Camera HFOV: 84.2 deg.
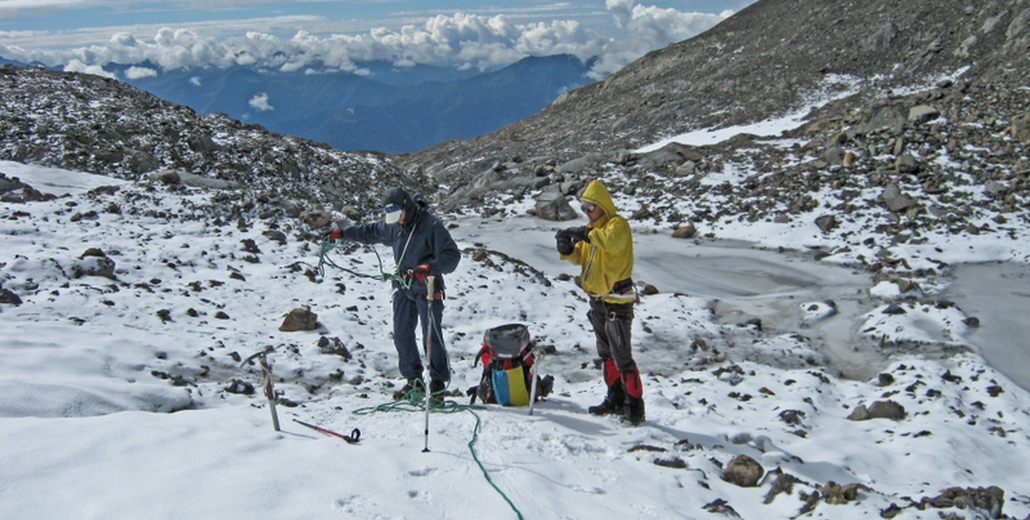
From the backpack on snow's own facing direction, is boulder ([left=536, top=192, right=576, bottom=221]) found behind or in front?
behind

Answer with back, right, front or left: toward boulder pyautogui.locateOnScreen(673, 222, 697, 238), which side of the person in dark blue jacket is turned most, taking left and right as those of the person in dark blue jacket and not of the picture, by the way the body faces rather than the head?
back

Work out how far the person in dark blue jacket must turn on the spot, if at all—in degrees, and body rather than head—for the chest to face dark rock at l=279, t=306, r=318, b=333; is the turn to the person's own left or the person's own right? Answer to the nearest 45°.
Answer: approximately 90° to the person's own right

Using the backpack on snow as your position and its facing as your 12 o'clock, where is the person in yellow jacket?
The person in yellow jacket is roughly at 10 o'clock from the backpack on snow.

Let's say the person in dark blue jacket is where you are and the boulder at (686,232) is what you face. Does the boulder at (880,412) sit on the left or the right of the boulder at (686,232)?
right

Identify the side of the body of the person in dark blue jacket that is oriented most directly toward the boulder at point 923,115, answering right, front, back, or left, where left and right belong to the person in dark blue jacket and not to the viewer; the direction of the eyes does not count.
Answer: back

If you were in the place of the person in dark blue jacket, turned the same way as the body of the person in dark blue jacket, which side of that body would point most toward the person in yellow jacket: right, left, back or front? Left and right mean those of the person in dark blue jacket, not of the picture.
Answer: left

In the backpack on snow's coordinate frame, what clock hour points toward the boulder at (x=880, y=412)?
The boulder is roughly at 9 o'clock from the backpack on snow.

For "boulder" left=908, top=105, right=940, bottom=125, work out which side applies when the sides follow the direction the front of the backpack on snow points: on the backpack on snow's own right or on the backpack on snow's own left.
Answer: on the backpack on snow's own left

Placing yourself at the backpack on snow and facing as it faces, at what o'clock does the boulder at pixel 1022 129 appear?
The boulder is roughly at 8 o'clock from the backpack on snow.

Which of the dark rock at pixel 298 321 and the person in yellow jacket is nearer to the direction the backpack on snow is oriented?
the person in yellow jacket

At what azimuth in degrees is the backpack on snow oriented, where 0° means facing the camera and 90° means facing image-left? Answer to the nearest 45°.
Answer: approximately 0°

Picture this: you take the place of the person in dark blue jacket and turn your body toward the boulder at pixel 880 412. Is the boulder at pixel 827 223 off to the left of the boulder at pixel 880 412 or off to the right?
left
